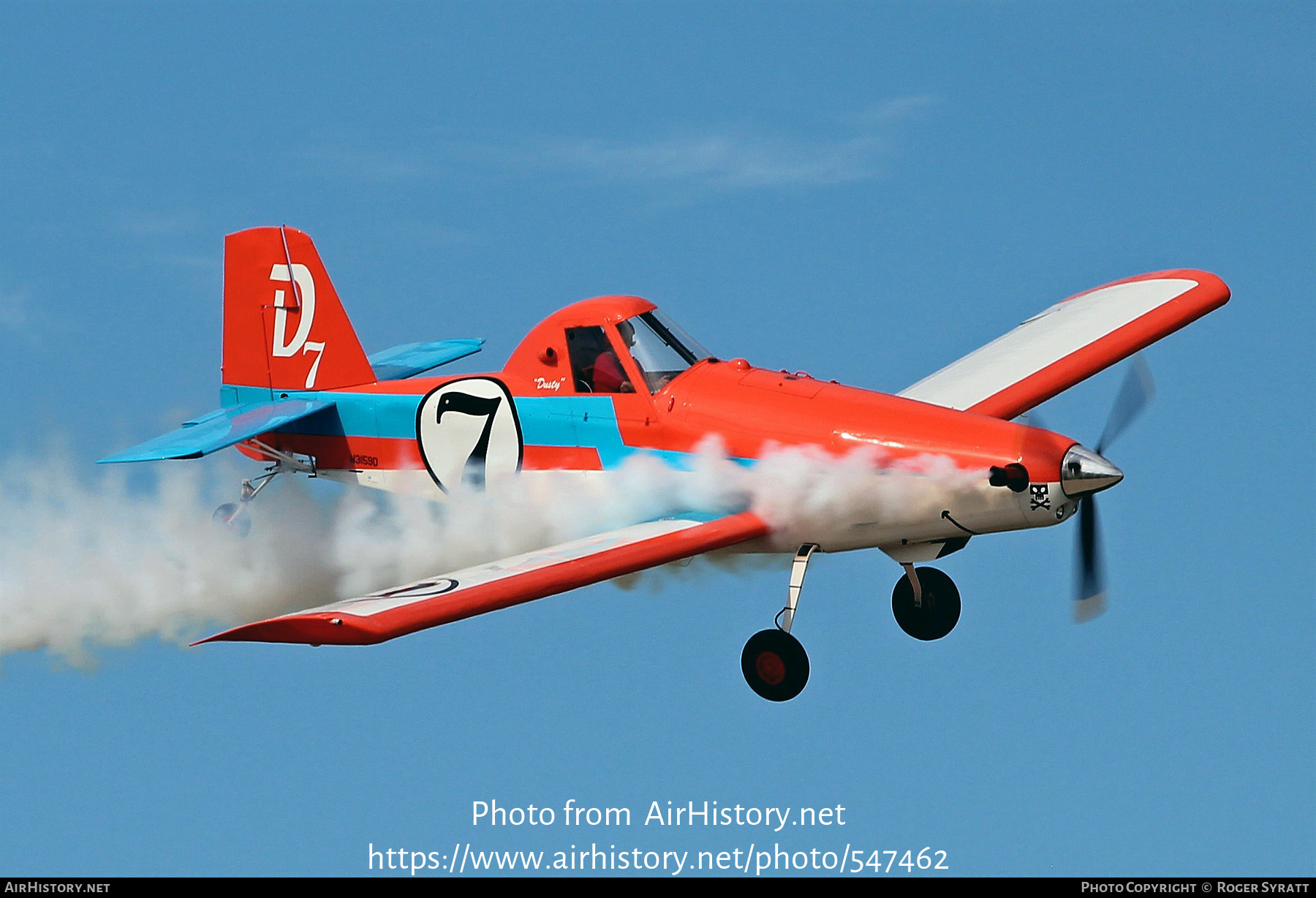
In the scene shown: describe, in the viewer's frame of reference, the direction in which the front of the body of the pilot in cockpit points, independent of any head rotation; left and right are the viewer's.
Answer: facing to the right of the viewer

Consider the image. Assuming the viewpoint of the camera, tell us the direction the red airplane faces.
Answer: facing the viewer and to the right of the viewer
